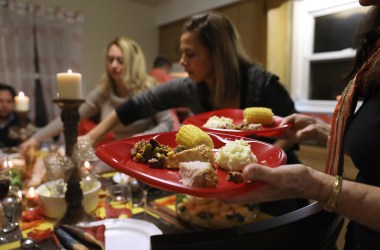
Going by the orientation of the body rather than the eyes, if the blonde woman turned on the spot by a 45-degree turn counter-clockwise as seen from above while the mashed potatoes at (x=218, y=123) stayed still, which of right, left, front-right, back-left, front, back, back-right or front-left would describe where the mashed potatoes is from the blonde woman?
front

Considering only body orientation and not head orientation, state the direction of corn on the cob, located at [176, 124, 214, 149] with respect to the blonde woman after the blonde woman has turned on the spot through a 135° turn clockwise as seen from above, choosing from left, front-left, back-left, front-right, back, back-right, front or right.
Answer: back

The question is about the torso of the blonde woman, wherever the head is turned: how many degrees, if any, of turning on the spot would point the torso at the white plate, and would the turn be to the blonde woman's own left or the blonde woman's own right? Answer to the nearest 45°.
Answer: approximately 45° to the blonde woman's own left

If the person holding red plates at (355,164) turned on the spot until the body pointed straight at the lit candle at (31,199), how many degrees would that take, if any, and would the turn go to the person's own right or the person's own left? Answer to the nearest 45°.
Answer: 0° — they already face it

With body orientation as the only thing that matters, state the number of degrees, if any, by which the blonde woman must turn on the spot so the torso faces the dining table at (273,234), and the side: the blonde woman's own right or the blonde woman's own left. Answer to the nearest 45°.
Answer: approximately 45° to the blonde woman's own left

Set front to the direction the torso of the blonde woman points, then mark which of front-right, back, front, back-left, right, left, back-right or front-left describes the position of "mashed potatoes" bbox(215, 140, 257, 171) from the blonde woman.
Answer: front-left

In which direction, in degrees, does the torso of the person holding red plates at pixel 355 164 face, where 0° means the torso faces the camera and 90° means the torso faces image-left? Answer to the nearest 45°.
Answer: approximately 90°

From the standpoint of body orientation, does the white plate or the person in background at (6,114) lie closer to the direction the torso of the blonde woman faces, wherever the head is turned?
the white plate

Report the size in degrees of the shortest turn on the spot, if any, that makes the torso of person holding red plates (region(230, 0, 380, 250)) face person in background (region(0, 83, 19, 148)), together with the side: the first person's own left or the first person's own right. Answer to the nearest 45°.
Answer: approximately 45° to the first person's own right

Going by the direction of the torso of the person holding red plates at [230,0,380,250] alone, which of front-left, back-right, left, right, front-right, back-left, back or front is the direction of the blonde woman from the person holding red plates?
front-right

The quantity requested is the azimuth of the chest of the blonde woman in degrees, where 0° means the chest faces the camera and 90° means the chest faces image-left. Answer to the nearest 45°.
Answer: approximately 45°
